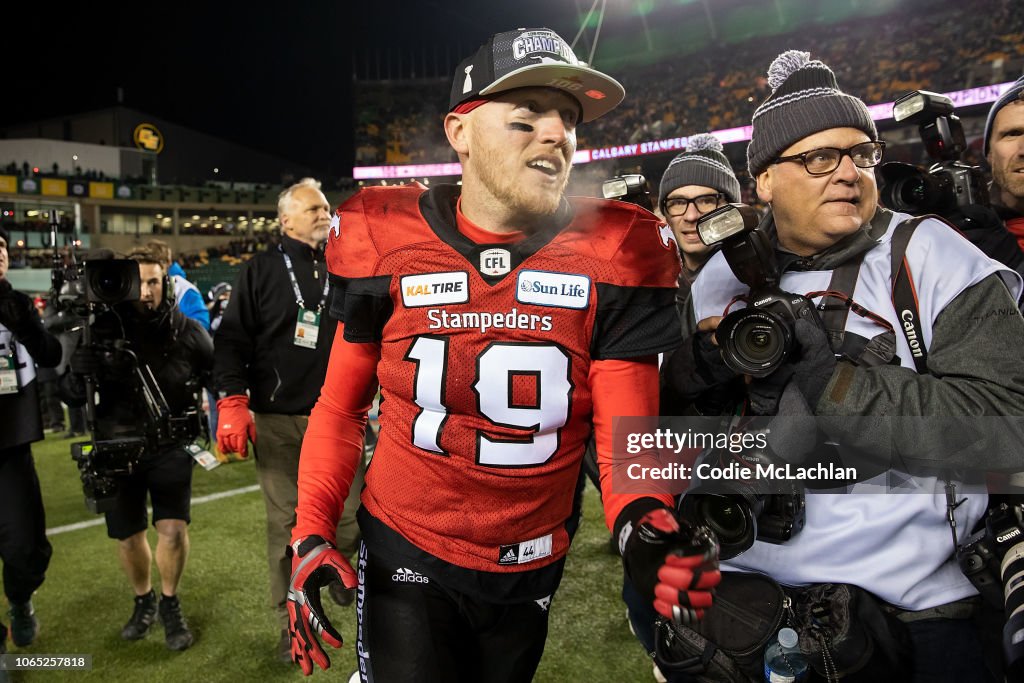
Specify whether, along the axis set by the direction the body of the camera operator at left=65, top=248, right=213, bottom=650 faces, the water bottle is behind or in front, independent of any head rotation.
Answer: in front

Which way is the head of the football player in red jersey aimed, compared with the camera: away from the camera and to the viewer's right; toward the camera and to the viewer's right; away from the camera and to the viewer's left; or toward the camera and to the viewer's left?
toward the camera and to the viewer's right

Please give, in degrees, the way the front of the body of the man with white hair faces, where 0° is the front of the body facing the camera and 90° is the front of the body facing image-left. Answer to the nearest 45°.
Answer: approximately 315°

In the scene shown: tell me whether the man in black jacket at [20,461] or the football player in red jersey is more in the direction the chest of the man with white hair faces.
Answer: the football player in red jersey

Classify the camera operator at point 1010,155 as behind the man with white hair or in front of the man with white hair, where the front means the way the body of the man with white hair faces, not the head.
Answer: in front

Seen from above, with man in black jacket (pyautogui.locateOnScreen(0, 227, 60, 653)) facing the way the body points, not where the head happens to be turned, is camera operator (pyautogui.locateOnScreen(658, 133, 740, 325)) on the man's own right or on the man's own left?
on the man's own left

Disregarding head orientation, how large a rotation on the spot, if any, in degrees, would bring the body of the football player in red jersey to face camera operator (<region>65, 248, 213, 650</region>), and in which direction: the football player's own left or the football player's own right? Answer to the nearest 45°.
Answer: approximately 135° to the football player's own right

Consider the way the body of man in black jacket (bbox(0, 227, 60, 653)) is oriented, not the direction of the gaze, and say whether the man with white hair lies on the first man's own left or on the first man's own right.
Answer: on the first man's own left

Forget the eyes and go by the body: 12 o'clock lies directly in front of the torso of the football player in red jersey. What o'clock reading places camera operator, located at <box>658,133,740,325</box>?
The camera operator is roughly at 7 o'clock from the football player in red jersey.

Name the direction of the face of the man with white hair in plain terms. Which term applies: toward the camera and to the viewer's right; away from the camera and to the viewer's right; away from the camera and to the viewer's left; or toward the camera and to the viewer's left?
toward the camera and to the viewer's right
